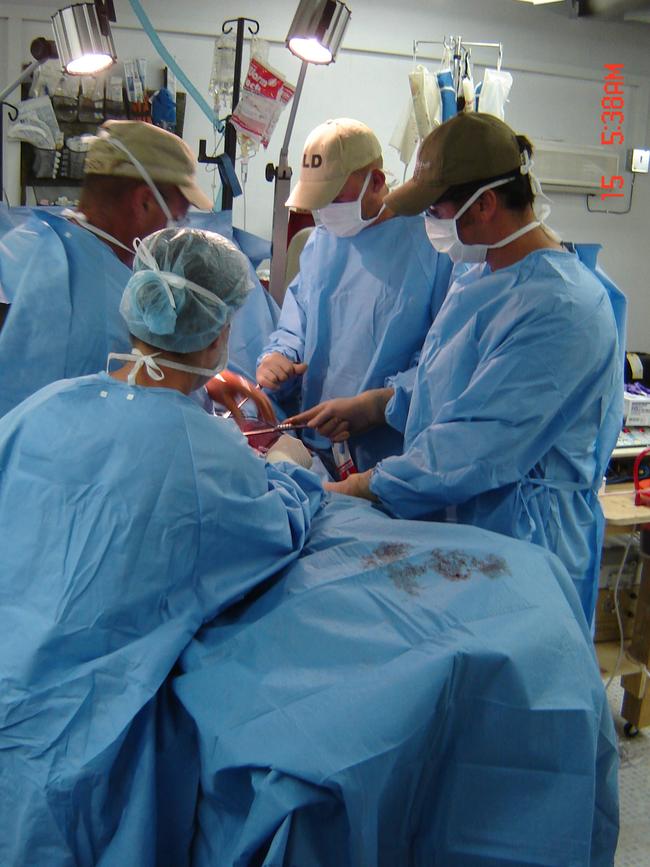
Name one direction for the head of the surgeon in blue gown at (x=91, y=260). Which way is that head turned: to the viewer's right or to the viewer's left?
to the viewer's right

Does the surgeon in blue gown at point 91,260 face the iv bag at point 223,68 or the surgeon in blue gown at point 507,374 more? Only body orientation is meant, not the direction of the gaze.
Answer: the surgeon in blue gown

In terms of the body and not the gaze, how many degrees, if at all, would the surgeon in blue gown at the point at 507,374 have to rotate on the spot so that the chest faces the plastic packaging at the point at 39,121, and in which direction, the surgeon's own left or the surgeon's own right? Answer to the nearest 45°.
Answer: approximately 45° to the surgeon's own right

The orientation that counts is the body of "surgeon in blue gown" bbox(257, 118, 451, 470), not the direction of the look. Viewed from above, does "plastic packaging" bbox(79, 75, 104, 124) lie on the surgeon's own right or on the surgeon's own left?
on the surgeon's own right

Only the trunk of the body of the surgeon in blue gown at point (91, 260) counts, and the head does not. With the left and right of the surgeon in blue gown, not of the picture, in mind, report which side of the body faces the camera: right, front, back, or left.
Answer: right

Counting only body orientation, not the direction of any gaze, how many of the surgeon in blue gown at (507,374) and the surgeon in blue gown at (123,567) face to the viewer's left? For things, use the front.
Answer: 1

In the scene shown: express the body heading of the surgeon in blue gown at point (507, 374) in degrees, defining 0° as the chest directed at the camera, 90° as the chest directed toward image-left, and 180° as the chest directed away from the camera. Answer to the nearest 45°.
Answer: approximately 90°

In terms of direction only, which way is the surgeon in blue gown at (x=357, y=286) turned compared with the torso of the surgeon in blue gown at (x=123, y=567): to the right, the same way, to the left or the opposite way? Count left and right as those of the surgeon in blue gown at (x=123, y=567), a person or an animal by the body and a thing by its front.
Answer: the opposite way

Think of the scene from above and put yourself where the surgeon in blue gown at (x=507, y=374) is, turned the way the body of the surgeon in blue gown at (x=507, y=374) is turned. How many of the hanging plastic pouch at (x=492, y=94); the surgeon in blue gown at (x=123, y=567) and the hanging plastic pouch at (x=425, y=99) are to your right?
2

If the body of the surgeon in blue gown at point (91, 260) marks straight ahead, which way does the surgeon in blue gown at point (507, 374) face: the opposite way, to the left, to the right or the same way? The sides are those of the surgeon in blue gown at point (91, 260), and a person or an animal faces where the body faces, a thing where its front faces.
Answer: the opposite way
